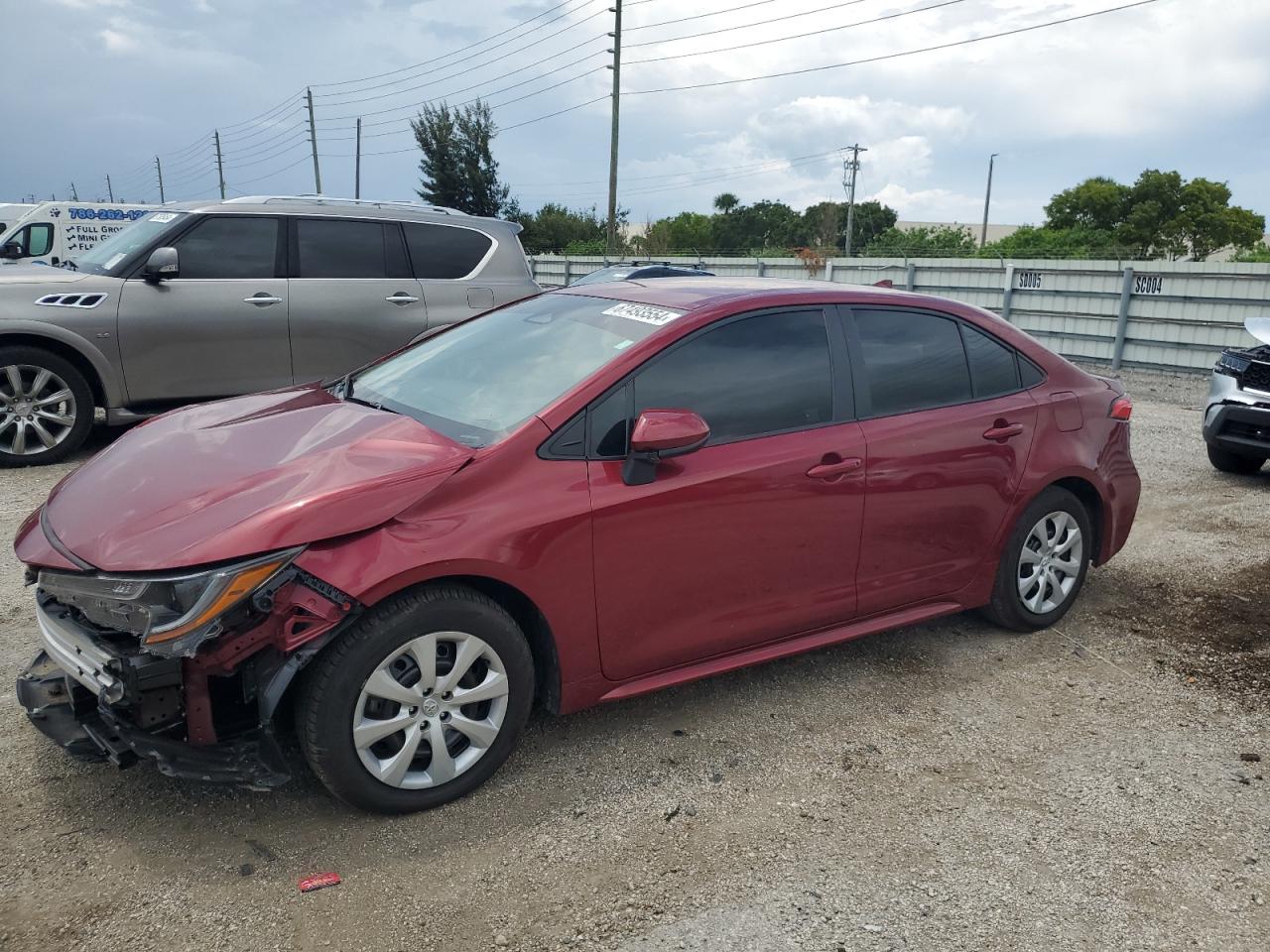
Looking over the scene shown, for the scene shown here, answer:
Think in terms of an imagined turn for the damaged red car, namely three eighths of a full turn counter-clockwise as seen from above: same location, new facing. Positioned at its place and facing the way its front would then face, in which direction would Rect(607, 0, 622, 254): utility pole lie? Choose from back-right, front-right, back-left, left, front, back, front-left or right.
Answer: left

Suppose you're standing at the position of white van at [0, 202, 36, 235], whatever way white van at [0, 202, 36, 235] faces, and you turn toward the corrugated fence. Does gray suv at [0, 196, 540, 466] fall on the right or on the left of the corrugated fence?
right

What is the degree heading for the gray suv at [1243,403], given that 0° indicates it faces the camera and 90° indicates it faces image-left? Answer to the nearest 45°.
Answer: approximately 45°

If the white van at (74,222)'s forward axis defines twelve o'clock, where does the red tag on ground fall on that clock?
The red tag on ground is roughly at 9 o'clock from the white van.

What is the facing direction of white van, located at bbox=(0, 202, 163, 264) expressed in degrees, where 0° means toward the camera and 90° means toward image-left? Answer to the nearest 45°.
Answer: approximately 90°

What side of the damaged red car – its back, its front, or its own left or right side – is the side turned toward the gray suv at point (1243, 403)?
back

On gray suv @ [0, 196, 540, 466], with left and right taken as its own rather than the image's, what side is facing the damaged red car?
left

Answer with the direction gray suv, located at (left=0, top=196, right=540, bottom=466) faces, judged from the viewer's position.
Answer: facing to the left of the viewer

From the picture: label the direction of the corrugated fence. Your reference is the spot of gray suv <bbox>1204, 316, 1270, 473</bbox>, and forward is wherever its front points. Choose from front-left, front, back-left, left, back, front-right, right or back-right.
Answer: back-right

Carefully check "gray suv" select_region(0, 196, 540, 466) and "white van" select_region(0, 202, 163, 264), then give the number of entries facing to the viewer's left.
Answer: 2

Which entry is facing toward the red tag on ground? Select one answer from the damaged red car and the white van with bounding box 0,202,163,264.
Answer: the damaged red car

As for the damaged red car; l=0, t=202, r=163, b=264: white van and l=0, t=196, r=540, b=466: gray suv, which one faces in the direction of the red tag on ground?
the damaged red car

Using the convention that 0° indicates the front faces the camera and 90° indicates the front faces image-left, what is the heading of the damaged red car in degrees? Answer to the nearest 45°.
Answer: approximately 45°
